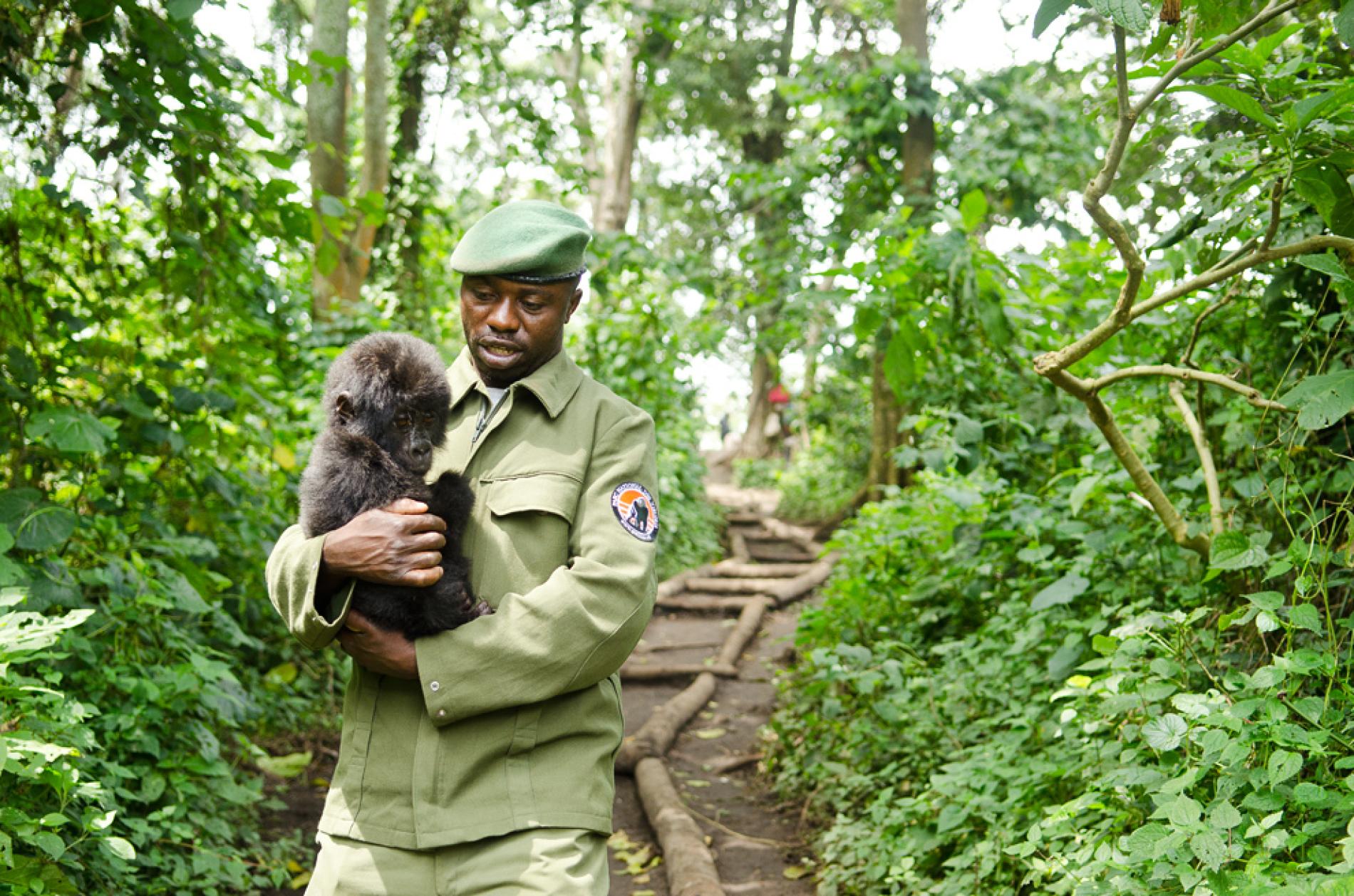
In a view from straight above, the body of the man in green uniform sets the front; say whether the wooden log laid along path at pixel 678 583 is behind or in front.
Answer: behind

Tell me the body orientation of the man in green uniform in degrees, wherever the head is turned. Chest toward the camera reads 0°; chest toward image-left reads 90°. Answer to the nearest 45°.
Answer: approximately 45°

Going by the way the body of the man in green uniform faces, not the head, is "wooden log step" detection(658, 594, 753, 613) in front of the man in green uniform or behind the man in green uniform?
behind

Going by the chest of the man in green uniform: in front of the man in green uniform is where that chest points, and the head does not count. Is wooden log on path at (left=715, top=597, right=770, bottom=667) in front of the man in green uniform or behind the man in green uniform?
behind

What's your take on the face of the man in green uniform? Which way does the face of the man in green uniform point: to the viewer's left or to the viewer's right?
to the viewer's left

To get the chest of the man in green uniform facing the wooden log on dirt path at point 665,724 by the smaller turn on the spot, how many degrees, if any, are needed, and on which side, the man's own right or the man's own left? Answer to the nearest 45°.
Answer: approximately 135° to the man's own right

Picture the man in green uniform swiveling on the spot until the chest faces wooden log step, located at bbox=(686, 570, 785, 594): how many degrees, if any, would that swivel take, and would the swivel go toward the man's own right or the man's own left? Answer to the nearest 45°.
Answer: approximately 135° to the man's own right
